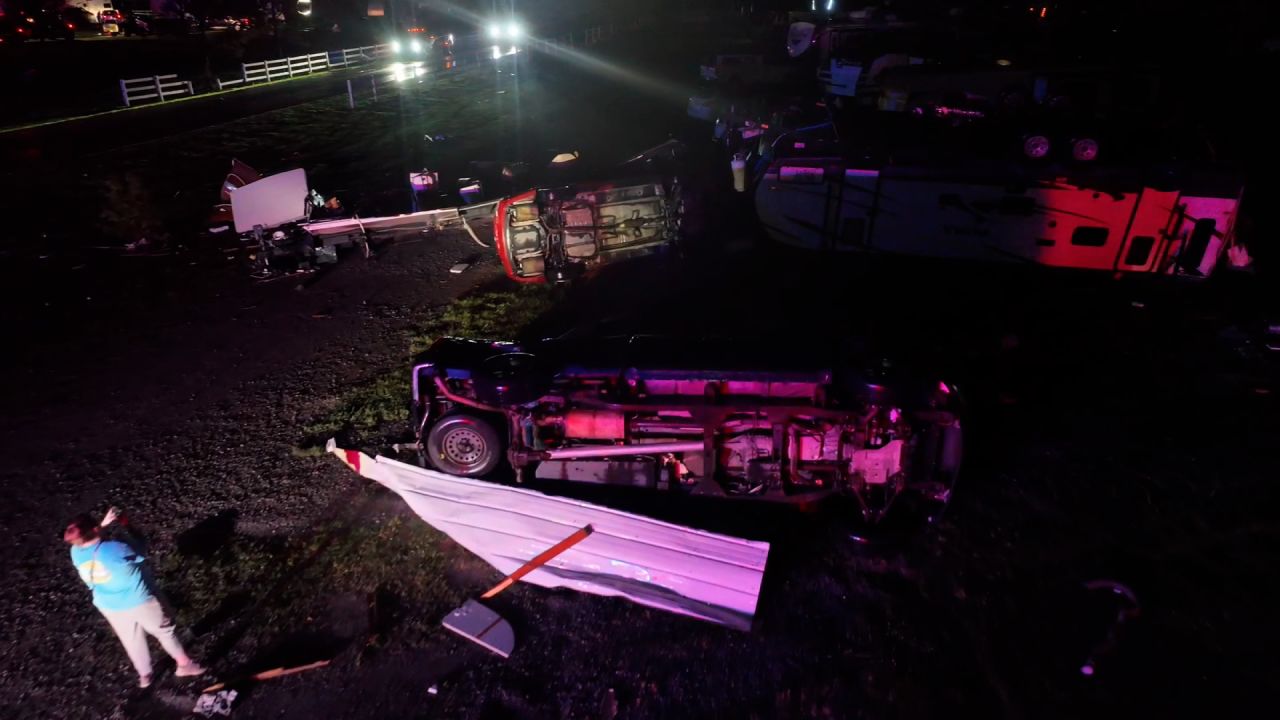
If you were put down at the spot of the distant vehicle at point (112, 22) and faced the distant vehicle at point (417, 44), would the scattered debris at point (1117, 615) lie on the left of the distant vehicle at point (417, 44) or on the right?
right

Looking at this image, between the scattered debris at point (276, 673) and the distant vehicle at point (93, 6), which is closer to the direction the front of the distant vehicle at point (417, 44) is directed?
the scattered debris

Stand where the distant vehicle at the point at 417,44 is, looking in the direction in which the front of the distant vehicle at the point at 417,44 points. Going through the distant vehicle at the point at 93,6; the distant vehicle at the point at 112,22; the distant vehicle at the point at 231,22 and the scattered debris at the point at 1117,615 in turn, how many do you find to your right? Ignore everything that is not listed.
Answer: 3

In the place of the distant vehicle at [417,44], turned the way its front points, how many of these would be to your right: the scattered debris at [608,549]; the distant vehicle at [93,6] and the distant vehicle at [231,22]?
2

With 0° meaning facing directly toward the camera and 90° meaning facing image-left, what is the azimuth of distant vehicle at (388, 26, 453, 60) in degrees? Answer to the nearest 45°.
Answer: approximately 45°

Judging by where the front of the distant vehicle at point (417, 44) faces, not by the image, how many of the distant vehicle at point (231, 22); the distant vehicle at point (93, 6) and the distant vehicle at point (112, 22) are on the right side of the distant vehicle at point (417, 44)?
3

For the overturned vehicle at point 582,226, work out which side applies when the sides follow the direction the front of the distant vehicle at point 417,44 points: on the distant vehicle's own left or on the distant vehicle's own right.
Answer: on the distant vehicle's own left

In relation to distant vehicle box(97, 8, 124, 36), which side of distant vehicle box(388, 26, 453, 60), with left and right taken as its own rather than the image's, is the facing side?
right

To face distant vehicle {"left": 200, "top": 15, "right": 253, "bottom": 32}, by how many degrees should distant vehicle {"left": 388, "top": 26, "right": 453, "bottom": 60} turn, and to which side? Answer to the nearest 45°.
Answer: approximately 90° to its right

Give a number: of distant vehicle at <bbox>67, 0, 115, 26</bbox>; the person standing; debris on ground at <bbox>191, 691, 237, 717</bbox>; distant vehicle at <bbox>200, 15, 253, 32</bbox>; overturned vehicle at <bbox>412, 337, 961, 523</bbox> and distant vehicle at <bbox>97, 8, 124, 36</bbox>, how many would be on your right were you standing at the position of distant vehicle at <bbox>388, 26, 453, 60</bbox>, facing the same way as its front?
3
